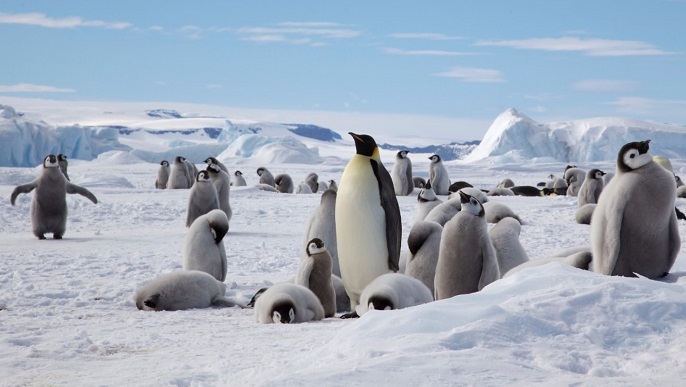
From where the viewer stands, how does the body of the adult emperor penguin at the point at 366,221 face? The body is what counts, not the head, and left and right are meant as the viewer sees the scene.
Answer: facing the viewer and to the left of the viewer

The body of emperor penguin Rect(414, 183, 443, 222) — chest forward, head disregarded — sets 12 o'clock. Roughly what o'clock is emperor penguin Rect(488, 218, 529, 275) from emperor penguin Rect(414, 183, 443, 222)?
emperor penguin Rect(488, 218, 529, 275) is roughly at 10 o'clock from emperor penguin Rect(414, 183, 443, 222).

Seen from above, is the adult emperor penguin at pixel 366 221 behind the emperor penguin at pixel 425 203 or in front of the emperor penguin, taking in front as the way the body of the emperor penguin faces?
in front

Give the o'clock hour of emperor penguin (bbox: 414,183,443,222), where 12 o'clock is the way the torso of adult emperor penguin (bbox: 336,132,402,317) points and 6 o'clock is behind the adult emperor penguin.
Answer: The emperor penguin is roughly at 5 o'clock from the adult emperor penguin.

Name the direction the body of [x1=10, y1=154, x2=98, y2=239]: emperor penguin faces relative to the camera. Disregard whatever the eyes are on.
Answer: toward the camera
